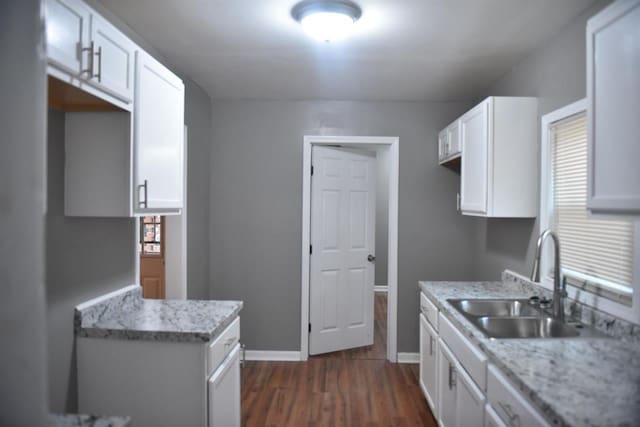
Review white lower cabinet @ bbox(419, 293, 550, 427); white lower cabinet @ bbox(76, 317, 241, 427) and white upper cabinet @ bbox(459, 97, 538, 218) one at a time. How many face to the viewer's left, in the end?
2

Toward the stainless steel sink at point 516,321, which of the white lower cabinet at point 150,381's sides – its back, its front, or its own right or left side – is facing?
front

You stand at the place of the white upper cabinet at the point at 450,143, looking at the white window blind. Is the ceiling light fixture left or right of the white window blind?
right

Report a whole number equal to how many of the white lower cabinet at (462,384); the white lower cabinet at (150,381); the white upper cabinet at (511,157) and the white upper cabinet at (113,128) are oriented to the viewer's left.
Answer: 2

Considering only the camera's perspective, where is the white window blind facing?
facing the viewer and to the left of the viewer

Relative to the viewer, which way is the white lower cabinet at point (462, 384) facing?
to the viewer's left

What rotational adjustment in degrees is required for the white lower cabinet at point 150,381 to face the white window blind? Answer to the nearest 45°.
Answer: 0° — it already faces it

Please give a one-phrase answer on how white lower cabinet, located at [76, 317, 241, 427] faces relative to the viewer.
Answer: facing to the right of the viewer

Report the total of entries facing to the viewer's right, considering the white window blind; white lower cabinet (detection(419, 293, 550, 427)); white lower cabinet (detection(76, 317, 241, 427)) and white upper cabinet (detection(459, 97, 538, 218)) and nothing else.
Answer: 1

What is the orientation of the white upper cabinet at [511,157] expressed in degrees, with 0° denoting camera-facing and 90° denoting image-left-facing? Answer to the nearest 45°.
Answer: approximately 90°

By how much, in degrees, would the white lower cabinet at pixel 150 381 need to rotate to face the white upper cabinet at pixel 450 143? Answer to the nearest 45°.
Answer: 0° — it already faces it

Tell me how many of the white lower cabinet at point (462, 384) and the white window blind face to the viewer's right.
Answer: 0

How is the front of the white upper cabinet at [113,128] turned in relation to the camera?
facing the viewer and to the right of the viewer

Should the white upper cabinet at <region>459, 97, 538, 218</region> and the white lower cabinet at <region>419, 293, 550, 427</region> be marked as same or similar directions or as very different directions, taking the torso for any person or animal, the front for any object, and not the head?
same or similar directions
